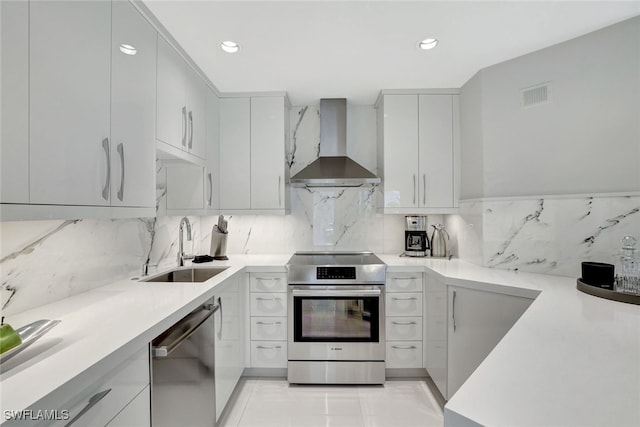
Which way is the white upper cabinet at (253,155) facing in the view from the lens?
facing the viewer

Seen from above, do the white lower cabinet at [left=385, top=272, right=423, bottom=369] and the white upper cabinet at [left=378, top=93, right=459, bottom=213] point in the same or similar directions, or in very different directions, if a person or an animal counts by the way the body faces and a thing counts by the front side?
same or similar directions

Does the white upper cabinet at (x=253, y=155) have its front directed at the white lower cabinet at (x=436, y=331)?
no

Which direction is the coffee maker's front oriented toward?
toward the camera

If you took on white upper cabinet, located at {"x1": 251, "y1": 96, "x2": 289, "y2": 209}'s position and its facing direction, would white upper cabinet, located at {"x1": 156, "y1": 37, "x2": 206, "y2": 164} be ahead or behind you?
ahead

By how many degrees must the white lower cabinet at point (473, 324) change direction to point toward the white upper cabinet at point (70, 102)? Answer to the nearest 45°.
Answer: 0° — it already faces it

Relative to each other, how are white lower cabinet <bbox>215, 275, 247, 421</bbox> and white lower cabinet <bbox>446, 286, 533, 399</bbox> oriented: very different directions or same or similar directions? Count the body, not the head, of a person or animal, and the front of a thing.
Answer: very different directions

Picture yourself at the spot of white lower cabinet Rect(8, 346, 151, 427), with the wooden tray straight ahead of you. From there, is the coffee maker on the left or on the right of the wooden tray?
left

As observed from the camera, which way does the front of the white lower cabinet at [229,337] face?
facing to the right of the viewer

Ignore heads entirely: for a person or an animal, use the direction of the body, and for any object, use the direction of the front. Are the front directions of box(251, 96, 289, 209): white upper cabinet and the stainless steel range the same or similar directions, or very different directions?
same or similar directions

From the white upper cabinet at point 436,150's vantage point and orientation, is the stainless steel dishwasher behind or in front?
in front

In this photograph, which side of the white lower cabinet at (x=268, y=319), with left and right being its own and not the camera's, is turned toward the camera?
front

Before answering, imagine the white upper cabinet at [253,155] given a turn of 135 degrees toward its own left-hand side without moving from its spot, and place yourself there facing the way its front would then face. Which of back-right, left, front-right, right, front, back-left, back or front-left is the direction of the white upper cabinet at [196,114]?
back

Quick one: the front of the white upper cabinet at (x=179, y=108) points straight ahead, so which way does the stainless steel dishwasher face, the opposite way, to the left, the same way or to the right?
the same way

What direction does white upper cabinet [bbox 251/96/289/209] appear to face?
toward the camera

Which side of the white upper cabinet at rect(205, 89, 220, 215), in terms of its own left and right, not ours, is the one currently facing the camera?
right

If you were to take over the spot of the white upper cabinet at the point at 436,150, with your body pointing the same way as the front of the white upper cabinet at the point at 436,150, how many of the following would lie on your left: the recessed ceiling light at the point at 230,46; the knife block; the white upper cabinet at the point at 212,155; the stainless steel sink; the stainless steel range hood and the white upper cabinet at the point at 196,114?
0
